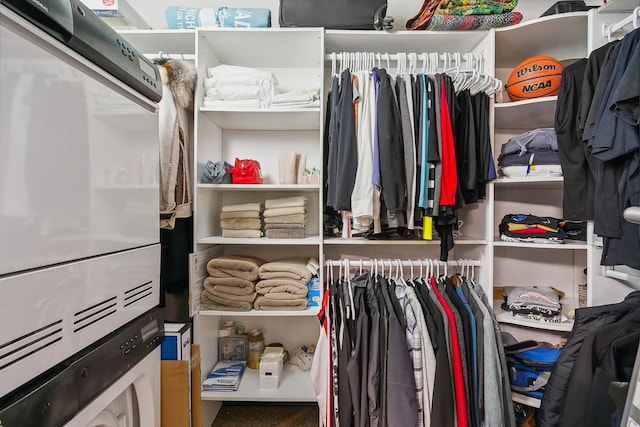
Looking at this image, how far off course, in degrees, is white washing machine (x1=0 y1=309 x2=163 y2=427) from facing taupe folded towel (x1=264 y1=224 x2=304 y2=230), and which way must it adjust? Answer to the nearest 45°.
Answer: approximately 90° to its left

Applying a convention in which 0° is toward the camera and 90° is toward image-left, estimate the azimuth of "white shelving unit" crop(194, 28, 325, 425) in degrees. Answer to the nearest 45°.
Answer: approximately 0°

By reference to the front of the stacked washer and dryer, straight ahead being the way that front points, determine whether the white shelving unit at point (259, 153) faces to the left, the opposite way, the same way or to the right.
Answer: to the right

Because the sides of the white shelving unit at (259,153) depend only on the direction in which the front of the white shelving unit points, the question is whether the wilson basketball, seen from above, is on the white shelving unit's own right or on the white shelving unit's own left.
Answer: on the white shelving unit's own left

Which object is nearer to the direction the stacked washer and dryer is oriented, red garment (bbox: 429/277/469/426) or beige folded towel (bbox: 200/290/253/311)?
the red garment

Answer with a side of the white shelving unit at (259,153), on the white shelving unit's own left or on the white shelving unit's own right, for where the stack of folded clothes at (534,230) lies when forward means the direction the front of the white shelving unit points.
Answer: on the white shelving unit's own left

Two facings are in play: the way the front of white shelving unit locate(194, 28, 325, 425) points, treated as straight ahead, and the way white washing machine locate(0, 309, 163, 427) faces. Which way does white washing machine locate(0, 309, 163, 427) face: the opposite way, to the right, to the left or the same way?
to the left

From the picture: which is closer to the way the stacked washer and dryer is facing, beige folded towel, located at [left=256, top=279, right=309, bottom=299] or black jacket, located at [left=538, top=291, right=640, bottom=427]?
the black jacket

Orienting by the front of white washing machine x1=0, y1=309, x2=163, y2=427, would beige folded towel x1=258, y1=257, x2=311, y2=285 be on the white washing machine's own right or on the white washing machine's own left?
on the white washing machine's own left
